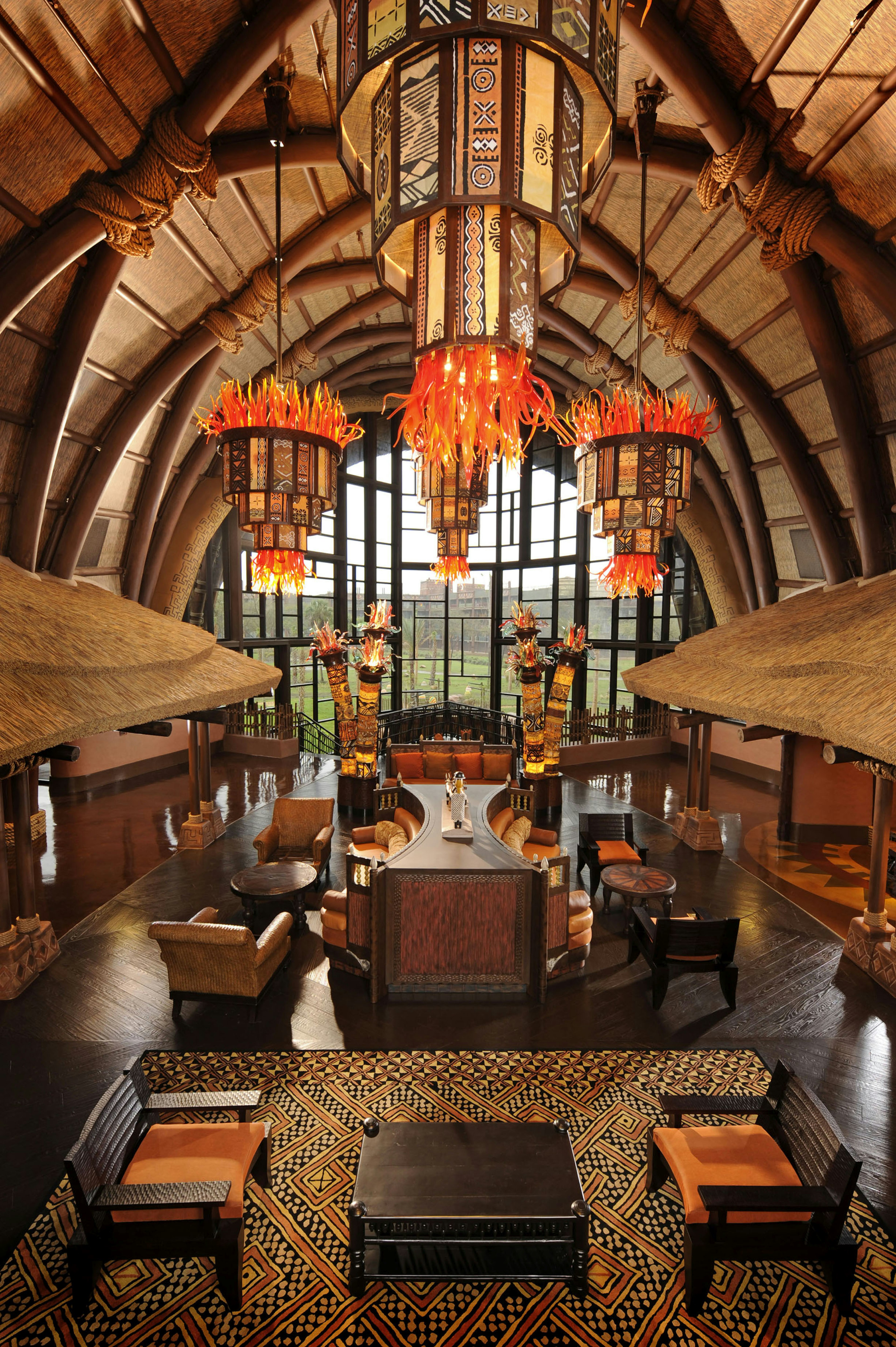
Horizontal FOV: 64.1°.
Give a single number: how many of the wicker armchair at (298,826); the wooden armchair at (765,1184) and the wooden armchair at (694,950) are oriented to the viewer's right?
0

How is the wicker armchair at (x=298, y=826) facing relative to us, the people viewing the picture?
facing the viewer and to the left of the viewer

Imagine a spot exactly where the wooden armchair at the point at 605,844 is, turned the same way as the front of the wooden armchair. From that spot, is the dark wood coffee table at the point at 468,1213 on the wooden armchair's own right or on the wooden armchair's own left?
on the wooden armchair's own right

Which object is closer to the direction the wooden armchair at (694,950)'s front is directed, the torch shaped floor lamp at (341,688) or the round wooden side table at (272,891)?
the torch shaped floor lamp

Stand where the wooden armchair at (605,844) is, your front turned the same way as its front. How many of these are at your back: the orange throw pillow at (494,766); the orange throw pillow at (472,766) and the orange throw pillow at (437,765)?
3

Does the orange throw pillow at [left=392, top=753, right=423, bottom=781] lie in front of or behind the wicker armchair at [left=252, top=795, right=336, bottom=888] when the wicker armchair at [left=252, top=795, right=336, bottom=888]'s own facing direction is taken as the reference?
behind

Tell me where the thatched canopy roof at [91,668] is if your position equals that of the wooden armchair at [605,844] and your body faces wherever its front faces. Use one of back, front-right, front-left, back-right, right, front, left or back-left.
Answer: right

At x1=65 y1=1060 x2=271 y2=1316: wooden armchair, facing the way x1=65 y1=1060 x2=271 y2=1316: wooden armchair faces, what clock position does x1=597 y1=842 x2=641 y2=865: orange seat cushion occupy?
The orange seat cushion is roughly at 11 o'clock from the wooden armchair.

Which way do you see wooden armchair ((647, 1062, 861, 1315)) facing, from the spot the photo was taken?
facing to the left of the viewer

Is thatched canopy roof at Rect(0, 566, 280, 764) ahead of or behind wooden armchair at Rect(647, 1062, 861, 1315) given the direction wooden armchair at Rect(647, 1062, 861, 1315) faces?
ahead

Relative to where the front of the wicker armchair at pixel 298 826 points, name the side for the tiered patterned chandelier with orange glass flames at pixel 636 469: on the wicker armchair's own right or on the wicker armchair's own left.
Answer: on the wicker armchair's own left

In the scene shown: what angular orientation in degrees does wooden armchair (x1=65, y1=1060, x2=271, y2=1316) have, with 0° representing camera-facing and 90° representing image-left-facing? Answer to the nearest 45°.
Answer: approximately 270°

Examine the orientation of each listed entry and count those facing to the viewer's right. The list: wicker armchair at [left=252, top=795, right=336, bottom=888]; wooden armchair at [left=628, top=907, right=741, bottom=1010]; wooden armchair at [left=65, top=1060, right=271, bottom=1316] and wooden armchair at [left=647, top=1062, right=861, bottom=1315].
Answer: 1

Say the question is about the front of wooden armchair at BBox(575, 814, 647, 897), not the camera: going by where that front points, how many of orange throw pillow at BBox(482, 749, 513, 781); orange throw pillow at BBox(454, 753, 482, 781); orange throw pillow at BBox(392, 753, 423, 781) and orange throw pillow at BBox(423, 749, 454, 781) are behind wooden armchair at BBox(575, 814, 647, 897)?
4

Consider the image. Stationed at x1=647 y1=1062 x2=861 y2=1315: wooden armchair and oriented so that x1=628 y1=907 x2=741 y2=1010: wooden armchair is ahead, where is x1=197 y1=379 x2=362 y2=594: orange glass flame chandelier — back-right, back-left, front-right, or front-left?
front-left
